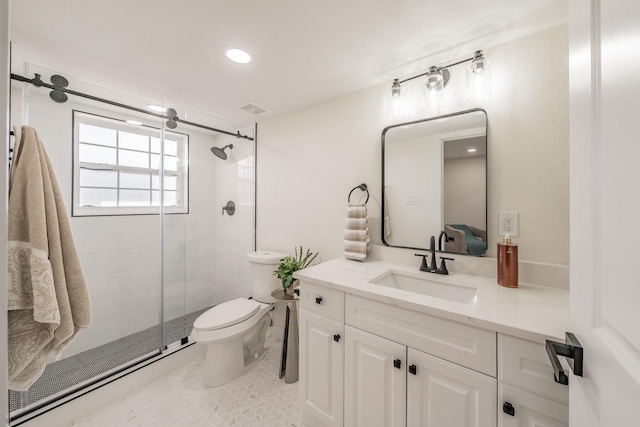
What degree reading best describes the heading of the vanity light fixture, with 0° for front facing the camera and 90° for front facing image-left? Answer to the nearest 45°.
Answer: approximately 45°

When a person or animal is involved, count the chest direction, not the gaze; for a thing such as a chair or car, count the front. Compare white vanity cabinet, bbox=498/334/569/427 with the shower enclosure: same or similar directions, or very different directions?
very different directions

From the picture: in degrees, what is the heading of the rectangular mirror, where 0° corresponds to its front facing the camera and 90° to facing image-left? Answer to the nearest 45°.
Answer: approximately 45°

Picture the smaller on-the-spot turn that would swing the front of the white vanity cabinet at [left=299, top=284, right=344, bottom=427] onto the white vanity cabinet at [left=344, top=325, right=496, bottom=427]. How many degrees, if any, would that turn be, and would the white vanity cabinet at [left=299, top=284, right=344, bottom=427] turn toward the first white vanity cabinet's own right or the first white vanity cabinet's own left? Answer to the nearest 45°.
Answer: approximately 90° to the first white vanity cabinet's own left
